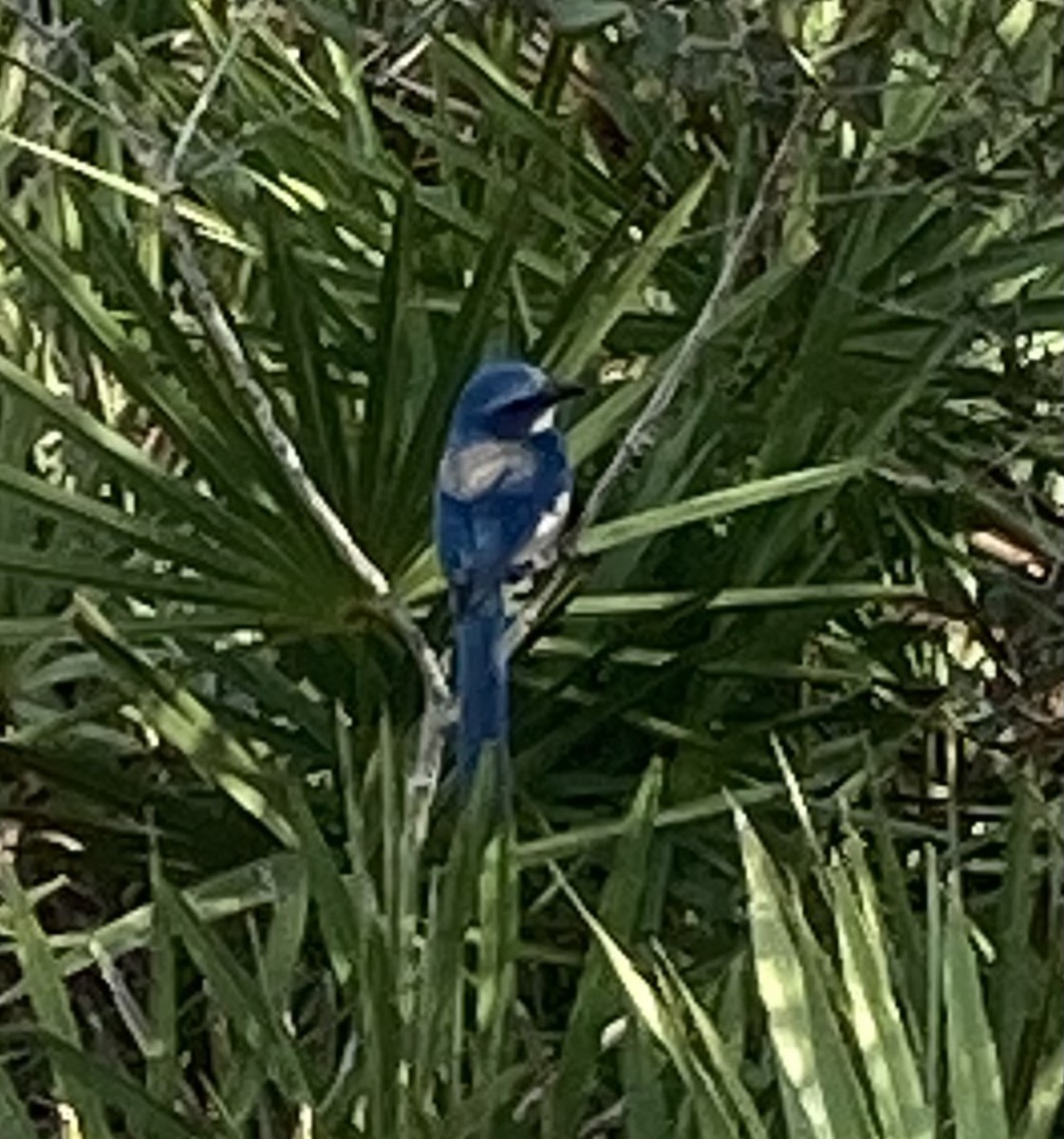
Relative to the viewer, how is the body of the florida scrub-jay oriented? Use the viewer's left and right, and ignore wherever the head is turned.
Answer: facing away from the viewer and to the right of the viewer
